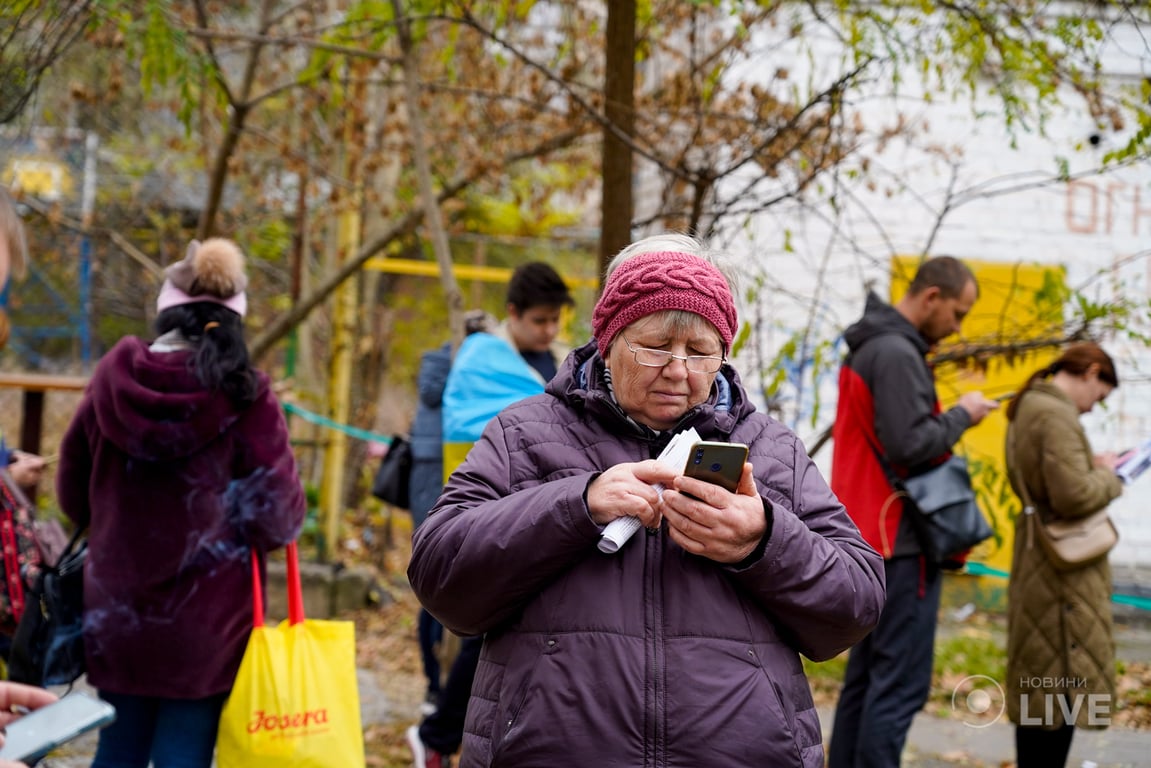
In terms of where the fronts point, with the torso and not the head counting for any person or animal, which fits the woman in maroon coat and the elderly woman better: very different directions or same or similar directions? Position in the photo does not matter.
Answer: very different directions

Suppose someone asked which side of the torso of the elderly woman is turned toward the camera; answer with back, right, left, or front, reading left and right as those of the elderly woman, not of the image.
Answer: front

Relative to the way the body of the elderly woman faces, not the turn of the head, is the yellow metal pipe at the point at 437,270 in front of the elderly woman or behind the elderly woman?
behind

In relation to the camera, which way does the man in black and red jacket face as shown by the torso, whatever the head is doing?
to the viewer's right

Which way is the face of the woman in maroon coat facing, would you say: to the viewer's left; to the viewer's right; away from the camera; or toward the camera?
away from the camera

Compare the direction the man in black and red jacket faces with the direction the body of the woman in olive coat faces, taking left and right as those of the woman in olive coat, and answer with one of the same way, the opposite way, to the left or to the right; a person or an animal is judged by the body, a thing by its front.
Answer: the same way

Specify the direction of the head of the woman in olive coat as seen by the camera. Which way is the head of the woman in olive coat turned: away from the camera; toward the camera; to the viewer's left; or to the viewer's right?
to the viewer's right

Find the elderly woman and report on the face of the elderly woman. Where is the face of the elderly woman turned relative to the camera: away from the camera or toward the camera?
toward the camera

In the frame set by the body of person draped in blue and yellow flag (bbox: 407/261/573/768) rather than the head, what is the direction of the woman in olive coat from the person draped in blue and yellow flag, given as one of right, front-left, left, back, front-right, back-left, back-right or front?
front-left

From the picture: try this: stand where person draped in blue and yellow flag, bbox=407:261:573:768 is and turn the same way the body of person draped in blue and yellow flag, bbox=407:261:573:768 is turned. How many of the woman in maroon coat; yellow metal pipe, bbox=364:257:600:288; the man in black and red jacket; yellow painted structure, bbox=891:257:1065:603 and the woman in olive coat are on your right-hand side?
1

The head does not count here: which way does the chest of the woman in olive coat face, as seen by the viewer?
to the viewer's right

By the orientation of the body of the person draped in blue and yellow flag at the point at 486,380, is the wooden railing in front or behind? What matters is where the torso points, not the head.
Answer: behind

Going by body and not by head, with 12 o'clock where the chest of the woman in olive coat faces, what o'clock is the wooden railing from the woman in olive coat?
The wooden railing is roughly at 6 o'clock from the woman in olive coat.

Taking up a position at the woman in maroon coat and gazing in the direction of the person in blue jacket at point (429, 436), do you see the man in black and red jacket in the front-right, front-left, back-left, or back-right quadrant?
front-right
